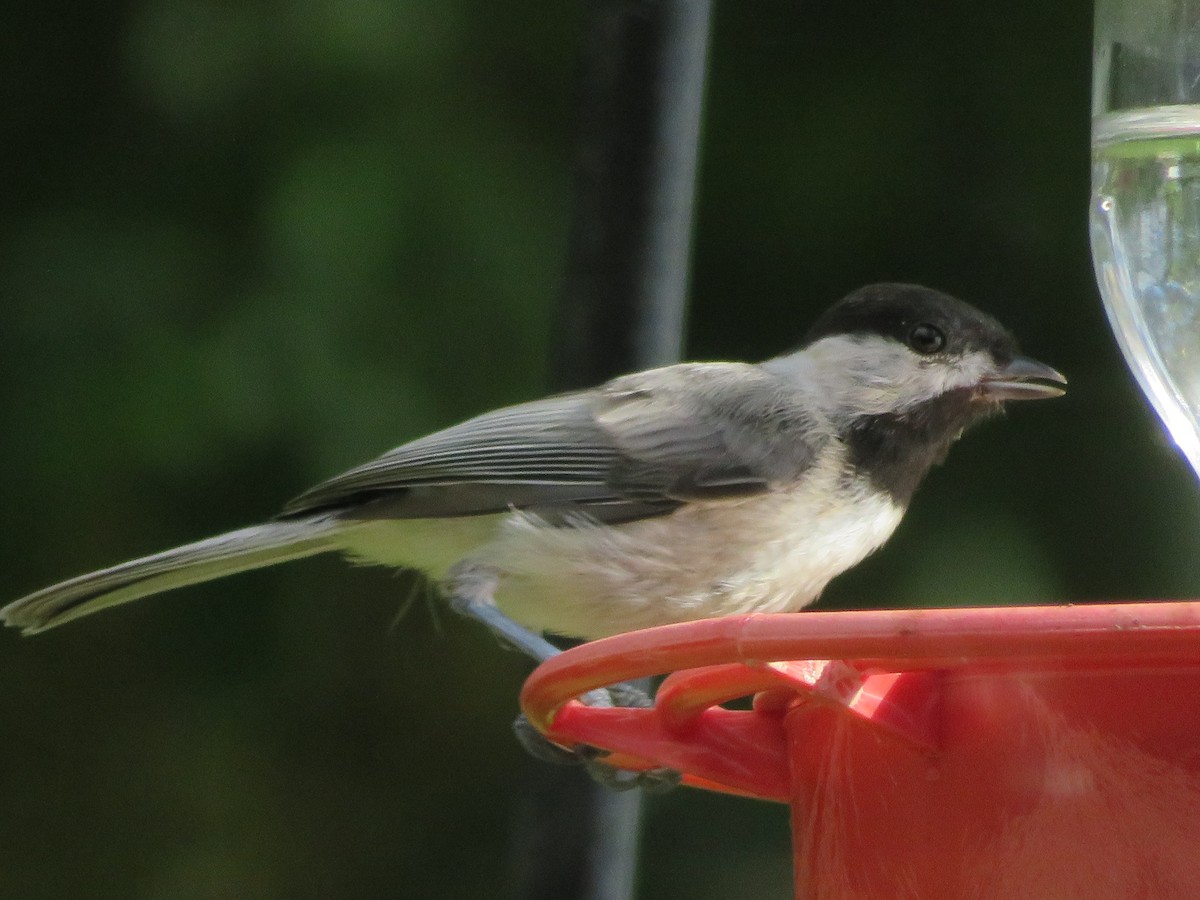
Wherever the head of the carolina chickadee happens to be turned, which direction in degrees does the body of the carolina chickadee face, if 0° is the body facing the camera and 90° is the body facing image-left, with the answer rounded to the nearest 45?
approximately 270°
